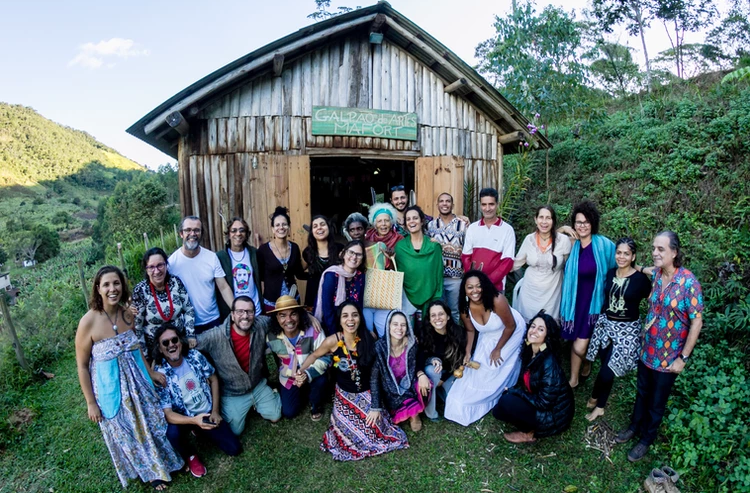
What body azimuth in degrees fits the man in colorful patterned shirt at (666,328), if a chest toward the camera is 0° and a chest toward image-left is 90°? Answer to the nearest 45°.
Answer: approximately 45°

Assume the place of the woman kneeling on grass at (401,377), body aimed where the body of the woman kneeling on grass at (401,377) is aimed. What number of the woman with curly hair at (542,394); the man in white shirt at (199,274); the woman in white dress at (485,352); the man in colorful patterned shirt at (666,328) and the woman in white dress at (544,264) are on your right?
1

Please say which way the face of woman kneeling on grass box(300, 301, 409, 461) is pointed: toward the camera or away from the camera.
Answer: toward the camera

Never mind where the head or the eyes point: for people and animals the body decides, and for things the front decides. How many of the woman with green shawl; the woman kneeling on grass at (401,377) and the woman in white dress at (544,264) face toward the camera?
3

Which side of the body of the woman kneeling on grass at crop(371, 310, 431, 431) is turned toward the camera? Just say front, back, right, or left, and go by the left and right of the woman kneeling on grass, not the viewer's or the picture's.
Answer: front

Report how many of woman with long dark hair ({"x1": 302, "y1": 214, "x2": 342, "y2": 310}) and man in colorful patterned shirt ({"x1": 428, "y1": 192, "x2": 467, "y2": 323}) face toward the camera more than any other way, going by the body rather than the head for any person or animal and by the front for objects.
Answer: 2

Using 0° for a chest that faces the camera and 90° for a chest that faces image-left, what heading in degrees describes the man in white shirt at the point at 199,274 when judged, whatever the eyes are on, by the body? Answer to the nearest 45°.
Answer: approximately 0°

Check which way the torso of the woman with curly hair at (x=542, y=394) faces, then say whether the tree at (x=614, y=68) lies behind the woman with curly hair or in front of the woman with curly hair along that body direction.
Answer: behind

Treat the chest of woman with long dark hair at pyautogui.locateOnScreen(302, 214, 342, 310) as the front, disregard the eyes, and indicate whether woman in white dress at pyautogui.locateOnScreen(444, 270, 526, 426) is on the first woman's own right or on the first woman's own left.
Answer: on the first woman's own left

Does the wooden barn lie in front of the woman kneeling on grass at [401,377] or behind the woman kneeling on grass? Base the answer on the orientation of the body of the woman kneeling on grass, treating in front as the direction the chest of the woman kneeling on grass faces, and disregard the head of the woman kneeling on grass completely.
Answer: behind

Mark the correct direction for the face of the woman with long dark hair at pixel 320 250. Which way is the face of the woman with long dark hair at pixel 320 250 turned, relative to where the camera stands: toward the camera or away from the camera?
toward the camera

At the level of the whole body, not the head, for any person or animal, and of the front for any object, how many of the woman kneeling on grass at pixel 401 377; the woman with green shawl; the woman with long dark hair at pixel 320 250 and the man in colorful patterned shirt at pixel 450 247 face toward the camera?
4
